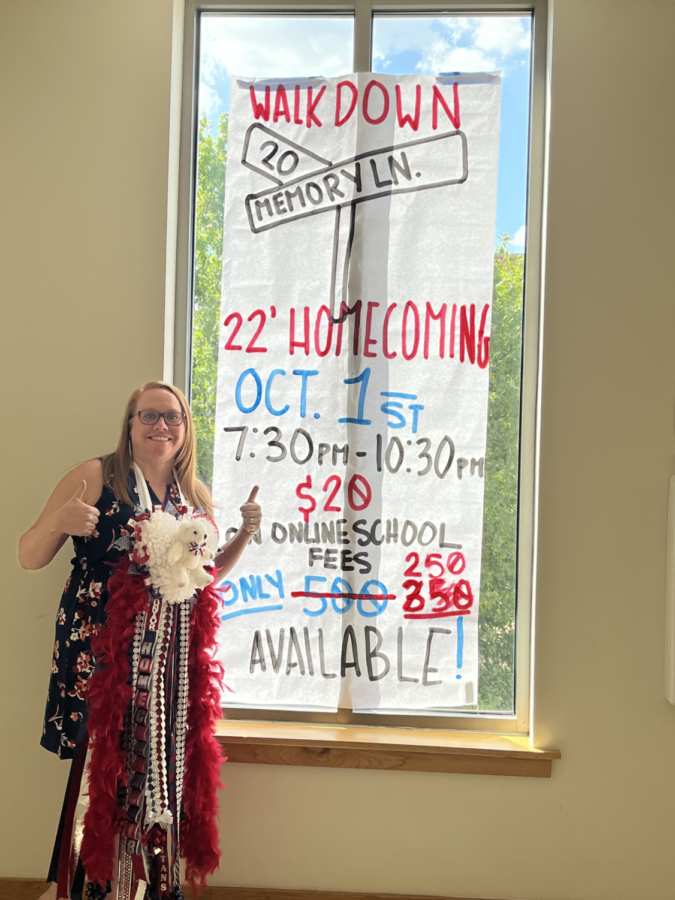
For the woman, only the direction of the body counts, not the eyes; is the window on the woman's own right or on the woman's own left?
on the woman's own left

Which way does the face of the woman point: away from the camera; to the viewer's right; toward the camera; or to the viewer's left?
toward the camera

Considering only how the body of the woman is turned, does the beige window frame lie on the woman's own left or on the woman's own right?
on the woman's own left

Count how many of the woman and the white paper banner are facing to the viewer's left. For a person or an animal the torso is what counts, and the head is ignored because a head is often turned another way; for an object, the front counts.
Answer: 0

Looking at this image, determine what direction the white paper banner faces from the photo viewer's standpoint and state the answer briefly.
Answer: facing the viewer

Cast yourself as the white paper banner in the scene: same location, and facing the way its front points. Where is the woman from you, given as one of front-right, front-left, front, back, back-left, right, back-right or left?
front-right

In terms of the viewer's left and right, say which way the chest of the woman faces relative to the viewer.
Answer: facing the viewer and to the right of the viewer

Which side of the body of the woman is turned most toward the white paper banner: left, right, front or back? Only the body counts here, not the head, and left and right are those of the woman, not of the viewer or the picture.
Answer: left
